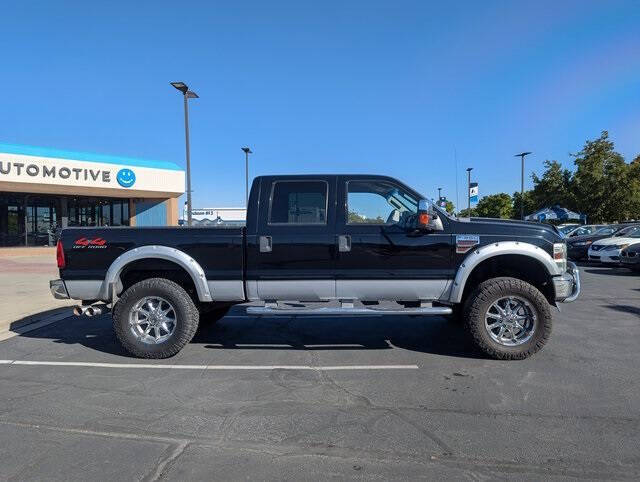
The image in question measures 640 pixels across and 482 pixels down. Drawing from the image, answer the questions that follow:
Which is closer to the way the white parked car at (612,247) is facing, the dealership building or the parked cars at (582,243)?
the dealership building

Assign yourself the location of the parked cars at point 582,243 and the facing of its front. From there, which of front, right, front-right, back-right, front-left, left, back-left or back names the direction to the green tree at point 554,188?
back-right

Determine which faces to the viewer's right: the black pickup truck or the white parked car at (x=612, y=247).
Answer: the black pickup truck

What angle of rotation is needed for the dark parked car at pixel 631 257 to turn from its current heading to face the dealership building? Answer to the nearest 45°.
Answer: approximately 45° to its right

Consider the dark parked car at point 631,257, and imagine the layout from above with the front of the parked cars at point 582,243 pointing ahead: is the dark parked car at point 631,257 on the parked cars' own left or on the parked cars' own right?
on the parked cars' own left

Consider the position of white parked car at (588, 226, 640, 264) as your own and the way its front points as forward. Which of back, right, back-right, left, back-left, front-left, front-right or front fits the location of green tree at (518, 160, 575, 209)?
back-right

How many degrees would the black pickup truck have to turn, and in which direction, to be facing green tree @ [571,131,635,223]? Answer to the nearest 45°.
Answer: approximately 45° to its left

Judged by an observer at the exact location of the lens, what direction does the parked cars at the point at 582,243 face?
facing the viewer and to the left of the viewer

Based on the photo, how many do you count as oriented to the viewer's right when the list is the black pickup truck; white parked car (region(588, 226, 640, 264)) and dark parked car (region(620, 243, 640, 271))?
1

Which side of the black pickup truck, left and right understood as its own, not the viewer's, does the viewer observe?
right

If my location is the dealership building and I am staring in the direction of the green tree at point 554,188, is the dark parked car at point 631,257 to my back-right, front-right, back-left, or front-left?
front-right

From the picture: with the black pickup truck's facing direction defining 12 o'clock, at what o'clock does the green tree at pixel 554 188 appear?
The green tree is roughly at 10 o'clock from the black pickup truck.

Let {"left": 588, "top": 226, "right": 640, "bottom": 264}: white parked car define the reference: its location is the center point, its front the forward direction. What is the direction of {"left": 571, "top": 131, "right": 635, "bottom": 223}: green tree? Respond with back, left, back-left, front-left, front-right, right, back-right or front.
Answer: back-right

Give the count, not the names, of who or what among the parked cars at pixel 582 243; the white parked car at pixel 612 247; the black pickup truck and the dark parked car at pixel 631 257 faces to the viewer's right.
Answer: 1

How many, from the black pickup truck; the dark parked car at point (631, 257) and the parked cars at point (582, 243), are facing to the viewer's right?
1
